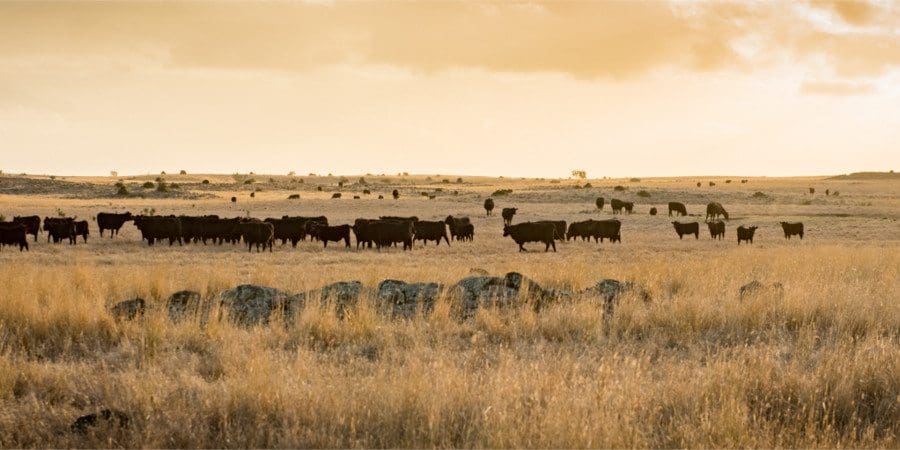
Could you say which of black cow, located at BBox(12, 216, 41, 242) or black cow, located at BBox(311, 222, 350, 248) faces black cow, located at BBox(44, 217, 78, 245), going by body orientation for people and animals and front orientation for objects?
black cow, located at BBox(311, 222, 350, 248)

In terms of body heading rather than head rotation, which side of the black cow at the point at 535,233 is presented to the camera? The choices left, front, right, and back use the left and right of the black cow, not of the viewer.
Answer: left

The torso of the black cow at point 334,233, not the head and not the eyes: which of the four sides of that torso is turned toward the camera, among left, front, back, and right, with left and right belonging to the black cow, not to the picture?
left

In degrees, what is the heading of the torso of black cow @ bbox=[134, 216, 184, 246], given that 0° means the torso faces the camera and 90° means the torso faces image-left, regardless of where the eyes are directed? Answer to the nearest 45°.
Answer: approximately 90°

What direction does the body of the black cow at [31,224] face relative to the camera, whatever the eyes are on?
to the viewer's left

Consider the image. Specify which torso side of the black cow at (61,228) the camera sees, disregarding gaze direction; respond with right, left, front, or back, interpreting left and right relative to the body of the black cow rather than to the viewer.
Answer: left

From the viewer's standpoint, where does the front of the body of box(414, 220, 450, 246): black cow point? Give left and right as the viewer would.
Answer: facing to the left of the viewer

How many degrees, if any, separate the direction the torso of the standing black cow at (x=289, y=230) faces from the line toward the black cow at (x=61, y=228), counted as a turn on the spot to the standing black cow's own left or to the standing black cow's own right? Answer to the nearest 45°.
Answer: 0° — it already faces it

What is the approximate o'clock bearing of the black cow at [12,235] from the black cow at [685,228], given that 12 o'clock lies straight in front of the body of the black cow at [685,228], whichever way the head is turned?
the black cow at [12,235] is roughly at 11 o'clock from the black cow at [685,228].

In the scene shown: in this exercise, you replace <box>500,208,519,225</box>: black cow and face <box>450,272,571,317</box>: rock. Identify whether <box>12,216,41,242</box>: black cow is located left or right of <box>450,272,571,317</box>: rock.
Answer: right
